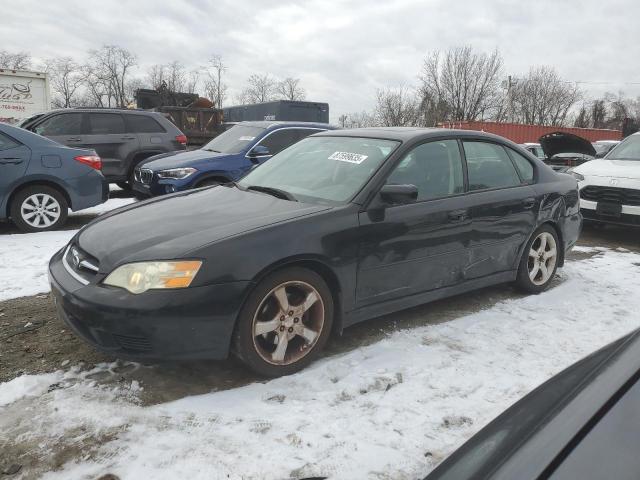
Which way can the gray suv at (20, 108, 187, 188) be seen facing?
to the viewer's left

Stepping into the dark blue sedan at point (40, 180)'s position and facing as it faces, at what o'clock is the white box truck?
The white box truck is roughly at 3 o'clock from the dark blue sedan.

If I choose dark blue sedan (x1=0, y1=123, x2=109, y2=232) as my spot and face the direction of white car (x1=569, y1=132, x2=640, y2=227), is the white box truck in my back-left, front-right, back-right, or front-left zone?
back-left

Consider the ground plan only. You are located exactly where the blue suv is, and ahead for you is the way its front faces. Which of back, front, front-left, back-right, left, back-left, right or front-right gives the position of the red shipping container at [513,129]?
back

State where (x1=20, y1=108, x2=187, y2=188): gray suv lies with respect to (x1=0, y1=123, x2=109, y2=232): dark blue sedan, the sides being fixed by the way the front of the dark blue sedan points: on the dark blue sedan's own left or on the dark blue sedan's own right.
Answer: on the dark blue sedan's own right

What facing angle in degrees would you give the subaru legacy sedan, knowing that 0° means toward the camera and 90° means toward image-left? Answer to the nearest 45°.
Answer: approximately 45°

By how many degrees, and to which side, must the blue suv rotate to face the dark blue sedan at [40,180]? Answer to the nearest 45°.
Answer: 0° — it already faces it

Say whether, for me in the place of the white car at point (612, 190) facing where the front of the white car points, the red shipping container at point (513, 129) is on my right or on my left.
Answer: on my right

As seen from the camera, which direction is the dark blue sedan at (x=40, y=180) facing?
to the viewer's left

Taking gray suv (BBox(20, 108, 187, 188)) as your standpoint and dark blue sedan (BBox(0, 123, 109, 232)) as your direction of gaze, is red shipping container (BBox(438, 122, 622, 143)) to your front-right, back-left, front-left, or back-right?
back-left

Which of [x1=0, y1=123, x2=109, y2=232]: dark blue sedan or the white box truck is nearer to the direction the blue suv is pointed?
the dark blue sedan
